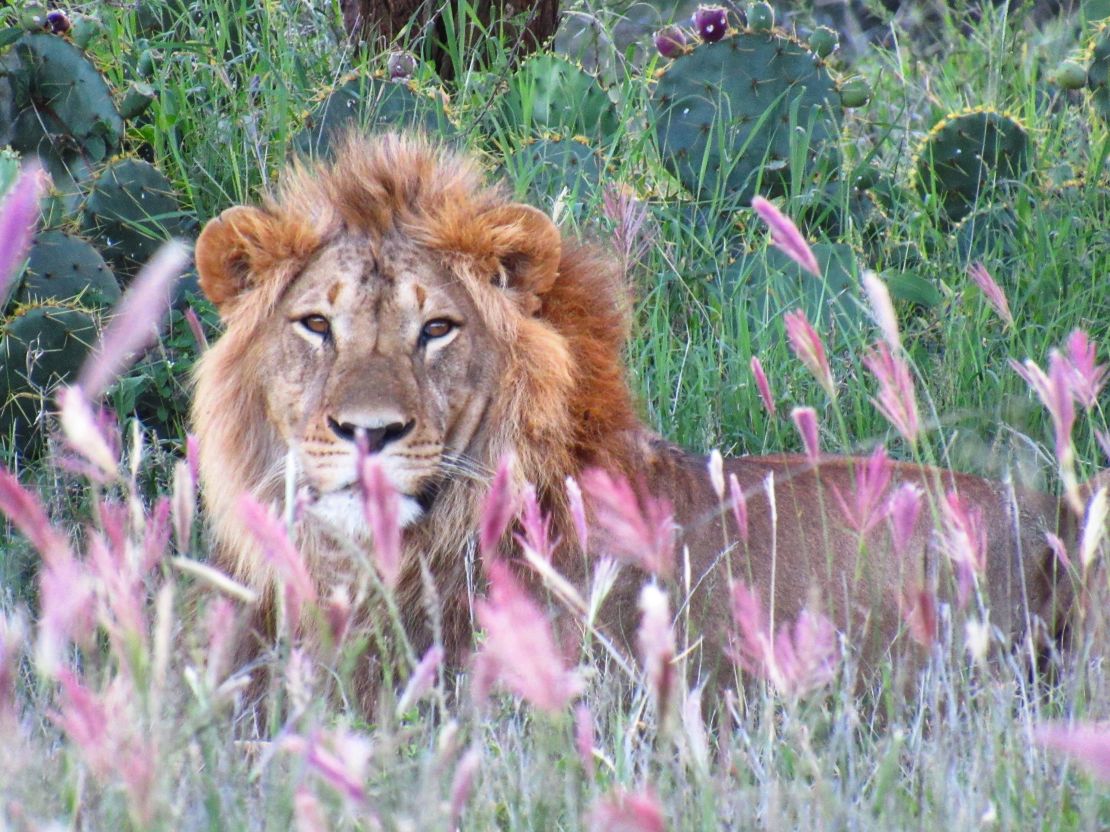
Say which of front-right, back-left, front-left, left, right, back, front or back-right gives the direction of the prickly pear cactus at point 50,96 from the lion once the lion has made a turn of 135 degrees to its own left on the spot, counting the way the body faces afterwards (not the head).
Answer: back-left

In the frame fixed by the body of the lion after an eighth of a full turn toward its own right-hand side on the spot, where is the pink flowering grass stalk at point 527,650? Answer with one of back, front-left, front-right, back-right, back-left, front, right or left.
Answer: left

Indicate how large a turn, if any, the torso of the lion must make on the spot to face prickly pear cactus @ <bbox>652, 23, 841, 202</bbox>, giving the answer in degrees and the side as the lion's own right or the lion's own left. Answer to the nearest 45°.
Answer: approximately 135° to the lion's own right

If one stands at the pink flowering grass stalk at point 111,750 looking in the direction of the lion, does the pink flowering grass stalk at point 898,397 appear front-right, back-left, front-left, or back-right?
front-right

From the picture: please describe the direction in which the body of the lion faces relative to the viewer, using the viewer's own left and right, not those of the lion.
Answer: facing the viewer and to the left of the viewer

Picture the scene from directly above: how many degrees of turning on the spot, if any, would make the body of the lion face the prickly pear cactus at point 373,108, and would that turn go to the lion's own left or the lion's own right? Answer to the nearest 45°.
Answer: approximately 135° to the lion's own right

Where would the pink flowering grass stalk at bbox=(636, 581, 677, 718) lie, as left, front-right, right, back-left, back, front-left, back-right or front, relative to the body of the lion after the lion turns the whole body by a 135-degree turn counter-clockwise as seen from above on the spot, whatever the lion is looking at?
right

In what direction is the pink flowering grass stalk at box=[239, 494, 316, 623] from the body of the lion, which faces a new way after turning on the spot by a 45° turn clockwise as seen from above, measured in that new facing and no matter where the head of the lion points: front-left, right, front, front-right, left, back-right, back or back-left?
left

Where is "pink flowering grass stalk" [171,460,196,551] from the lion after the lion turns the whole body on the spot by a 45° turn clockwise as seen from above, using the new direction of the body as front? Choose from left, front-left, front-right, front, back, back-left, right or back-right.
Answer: left

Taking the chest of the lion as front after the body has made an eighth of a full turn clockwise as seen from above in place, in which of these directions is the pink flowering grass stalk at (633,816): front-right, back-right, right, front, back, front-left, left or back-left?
left

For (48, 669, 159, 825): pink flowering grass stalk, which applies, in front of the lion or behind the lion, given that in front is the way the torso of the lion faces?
in front
